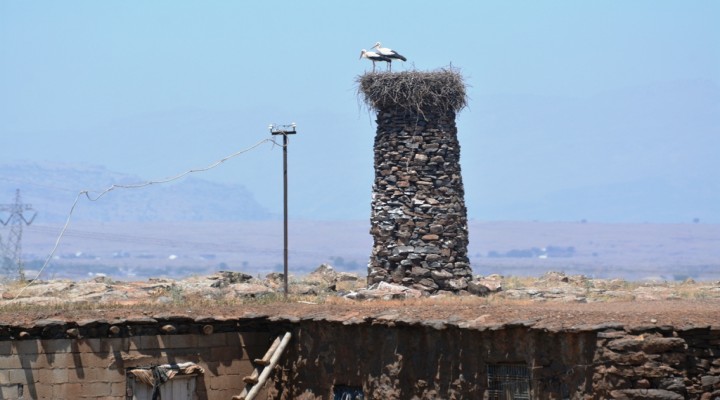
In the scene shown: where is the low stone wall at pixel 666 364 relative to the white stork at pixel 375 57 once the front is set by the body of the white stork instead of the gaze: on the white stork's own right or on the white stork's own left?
on the white stork's own left

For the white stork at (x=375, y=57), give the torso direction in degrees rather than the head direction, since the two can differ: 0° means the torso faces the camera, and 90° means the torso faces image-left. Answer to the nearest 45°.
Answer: approximately 90°
